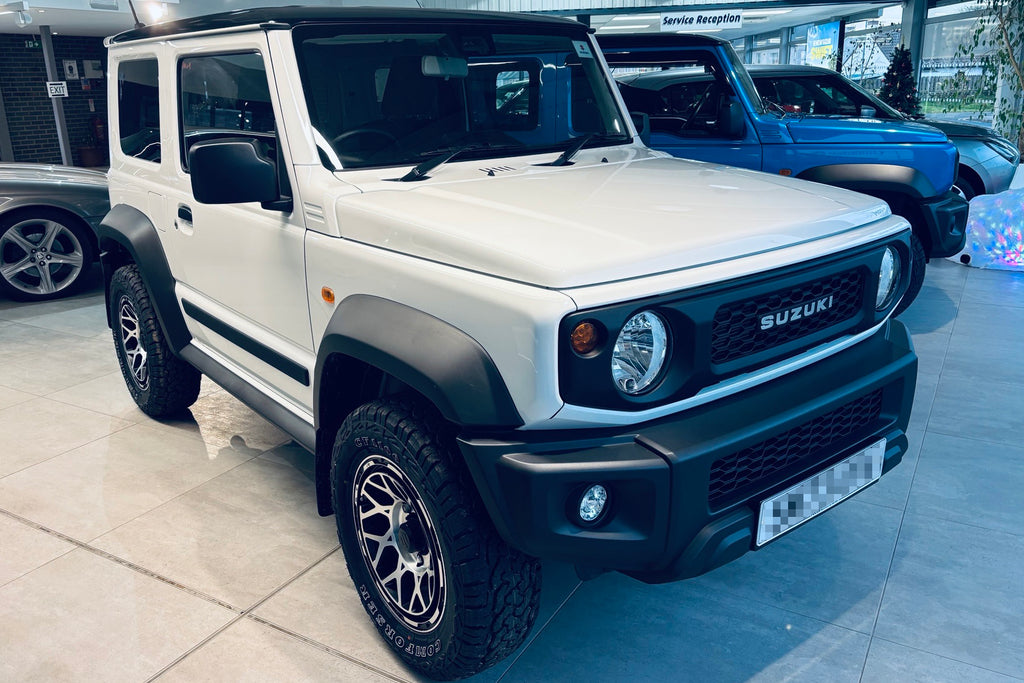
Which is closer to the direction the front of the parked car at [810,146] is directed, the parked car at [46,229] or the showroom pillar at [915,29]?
the showroom pillar

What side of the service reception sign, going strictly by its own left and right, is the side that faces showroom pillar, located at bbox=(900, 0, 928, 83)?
left

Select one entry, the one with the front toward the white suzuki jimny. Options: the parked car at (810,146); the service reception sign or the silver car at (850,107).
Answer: the service reception sign

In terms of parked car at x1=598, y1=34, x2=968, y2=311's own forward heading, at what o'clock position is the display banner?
The display banner is roughly at 9 o'clock from the parked car.

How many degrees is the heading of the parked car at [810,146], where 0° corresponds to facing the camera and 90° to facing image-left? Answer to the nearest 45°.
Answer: approximately 270°

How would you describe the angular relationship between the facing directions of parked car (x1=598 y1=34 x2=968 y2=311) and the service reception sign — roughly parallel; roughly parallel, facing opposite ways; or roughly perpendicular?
roughly perpendicular

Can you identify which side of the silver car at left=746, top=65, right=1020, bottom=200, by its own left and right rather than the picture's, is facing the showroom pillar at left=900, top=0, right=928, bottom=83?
left

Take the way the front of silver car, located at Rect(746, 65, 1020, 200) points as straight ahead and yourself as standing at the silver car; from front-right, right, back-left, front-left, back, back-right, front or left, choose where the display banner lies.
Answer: left

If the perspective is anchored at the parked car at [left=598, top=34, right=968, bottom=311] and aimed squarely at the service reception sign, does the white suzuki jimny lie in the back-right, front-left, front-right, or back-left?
back-left

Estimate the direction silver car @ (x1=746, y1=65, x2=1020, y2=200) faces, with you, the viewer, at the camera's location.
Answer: facing to the right of the viewer

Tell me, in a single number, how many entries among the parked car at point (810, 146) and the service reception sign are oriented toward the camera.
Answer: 1
